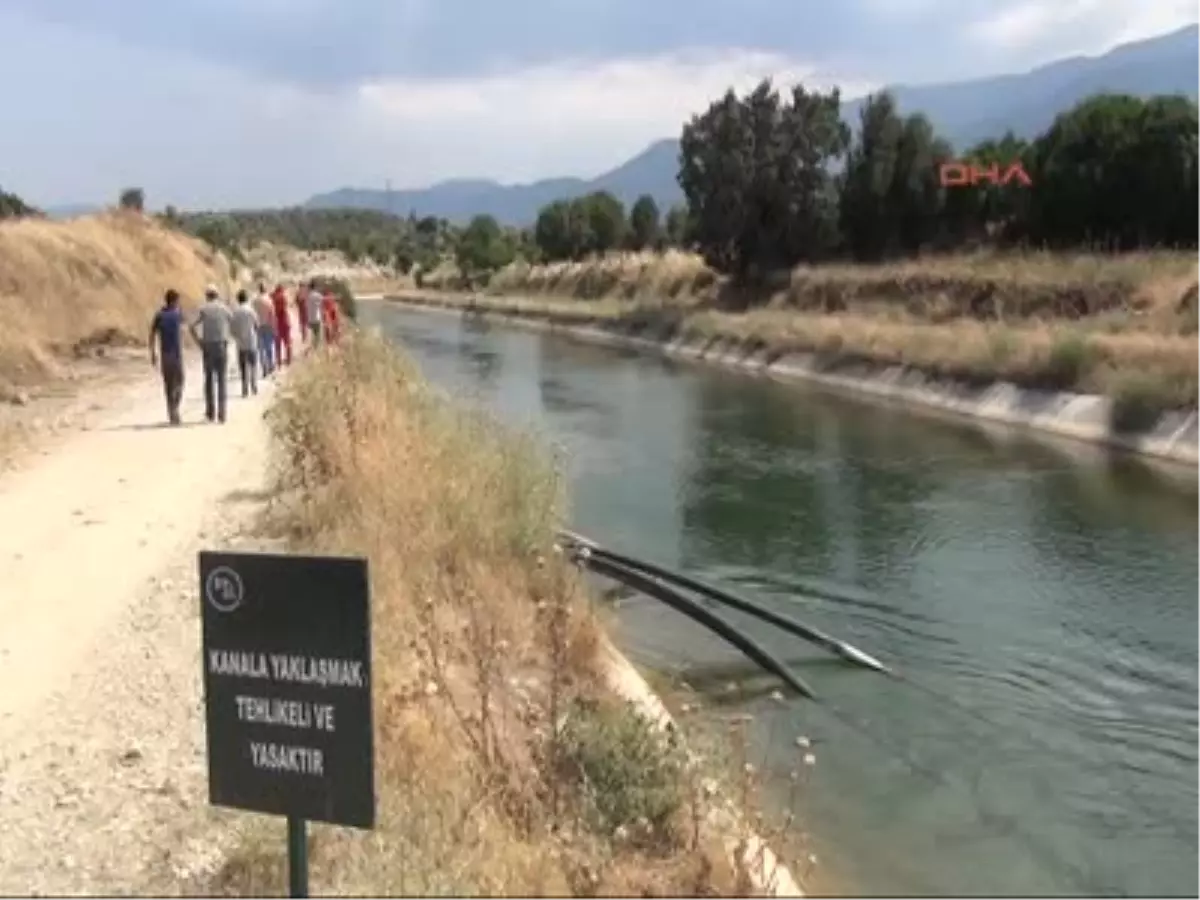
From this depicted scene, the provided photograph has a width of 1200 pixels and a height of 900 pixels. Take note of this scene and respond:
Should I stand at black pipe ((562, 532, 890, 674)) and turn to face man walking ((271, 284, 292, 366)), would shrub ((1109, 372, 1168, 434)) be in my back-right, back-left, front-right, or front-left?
front-right

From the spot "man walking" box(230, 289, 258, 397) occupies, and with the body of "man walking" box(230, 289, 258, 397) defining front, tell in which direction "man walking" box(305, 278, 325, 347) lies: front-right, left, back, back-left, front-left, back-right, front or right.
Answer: front

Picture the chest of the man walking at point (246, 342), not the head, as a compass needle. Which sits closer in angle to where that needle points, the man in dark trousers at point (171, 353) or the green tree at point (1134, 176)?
the green tree

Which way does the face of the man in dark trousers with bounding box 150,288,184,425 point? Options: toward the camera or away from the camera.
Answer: away from the camera

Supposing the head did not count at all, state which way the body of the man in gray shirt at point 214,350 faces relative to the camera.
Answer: away from the camera

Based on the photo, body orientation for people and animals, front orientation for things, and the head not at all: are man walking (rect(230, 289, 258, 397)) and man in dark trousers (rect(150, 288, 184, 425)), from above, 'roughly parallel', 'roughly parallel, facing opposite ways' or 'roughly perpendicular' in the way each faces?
roughly parallel

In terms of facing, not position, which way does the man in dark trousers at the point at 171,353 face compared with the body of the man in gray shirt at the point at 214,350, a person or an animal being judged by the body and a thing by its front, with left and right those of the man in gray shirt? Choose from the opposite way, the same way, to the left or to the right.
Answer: the same way

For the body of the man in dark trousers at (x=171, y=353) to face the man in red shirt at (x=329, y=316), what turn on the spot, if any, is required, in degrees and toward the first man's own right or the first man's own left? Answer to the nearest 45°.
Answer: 0° — they already face them

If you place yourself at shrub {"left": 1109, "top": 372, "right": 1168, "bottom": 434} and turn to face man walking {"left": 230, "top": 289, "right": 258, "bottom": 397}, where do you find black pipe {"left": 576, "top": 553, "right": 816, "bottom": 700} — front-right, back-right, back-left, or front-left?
front-left

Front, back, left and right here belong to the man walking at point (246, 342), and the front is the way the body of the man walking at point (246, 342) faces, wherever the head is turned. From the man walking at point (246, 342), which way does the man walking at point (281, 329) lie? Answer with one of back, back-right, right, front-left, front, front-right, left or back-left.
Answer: front

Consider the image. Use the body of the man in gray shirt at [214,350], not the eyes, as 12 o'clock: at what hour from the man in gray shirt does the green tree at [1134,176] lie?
The green tree is roughly at 2 o'clock from the man in gray shirt.

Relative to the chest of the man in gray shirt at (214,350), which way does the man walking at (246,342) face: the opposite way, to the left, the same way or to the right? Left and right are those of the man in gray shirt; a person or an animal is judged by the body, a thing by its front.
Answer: the same way

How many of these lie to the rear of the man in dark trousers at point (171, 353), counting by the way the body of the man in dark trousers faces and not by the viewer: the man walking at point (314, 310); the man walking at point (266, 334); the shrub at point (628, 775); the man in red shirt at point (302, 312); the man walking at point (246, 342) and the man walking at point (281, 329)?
1

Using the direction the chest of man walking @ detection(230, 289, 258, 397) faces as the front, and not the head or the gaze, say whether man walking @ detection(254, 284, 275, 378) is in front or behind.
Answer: in front

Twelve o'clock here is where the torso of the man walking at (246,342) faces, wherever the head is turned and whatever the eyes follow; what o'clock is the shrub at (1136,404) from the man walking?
The shrub is roughly at 3 o'clock from the man walking.

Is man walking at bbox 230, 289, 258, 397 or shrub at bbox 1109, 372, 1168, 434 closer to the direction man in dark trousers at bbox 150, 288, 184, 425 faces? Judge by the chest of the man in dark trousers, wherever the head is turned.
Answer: the man walking

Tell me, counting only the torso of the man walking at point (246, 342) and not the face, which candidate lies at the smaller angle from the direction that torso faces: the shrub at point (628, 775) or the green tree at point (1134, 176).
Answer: the green tree

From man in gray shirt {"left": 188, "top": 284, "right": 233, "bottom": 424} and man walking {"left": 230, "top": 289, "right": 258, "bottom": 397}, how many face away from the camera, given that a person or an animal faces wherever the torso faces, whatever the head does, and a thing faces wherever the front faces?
2

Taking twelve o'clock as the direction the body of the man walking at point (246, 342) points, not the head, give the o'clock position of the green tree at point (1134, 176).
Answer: The green tree is roughly at 2 o'clock from the man walking.

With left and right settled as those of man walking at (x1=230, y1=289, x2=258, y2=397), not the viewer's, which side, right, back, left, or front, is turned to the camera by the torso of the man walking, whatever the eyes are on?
back

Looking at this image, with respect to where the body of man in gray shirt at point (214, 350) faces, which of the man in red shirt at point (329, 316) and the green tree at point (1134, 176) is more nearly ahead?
the man in red shirt
